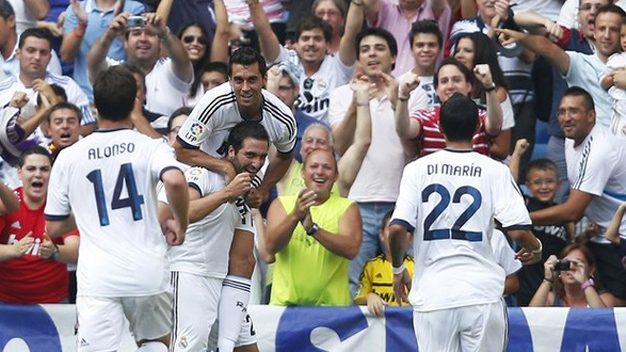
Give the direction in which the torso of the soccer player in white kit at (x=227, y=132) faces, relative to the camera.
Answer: toward the camera

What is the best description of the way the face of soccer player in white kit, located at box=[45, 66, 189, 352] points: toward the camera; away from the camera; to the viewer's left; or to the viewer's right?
away from the camera

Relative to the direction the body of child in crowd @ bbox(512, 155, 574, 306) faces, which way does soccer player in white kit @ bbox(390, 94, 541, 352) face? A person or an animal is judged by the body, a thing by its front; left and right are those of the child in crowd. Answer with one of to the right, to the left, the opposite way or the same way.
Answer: the opposite way

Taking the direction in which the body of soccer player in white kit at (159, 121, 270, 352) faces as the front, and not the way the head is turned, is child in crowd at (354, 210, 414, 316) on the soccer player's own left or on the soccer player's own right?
on the soccer player's own left

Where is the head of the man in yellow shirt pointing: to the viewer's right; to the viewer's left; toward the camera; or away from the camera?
toward the camera

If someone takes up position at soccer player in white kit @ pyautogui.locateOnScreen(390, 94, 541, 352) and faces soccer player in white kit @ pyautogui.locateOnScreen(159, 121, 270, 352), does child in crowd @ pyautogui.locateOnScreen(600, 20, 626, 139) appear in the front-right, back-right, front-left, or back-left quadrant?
back-right

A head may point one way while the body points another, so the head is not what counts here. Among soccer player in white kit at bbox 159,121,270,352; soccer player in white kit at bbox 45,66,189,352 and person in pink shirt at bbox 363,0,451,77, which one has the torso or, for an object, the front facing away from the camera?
soccer player in white kit at bbox 45,66,189,352

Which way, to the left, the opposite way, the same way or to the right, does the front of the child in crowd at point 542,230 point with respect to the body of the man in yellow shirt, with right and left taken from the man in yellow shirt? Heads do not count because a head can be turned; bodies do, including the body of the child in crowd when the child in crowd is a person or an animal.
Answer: the same way

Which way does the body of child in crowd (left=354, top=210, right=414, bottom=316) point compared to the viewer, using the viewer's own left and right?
facing the viewer

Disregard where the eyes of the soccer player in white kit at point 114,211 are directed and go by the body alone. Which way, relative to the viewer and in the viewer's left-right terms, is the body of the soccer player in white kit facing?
facing away from the viewer

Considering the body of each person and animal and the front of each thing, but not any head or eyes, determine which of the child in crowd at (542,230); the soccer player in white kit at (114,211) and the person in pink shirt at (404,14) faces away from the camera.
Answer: the soccer player in white kit

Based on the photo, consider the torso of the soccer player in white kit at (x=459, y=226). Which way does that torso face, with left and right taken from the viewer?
facing away from the viewer

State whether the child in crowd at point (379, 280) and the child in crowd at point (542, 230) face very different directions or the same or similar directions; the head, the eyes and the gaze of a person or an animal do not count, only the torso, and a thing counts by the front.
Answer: same or similar directions

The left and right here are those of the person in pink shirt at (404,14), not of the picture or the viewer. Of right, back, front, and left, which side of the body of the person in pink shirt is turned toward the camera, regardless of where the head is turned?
front

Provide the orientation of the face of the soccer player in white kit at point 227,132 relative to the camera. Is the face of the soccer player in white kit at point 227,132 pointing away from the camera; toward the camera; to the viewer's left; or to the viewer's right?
toward the camera

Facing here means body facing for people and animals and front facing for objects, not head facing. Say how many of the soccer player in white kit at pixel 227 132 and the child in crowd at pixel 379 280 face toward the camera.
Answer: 2
